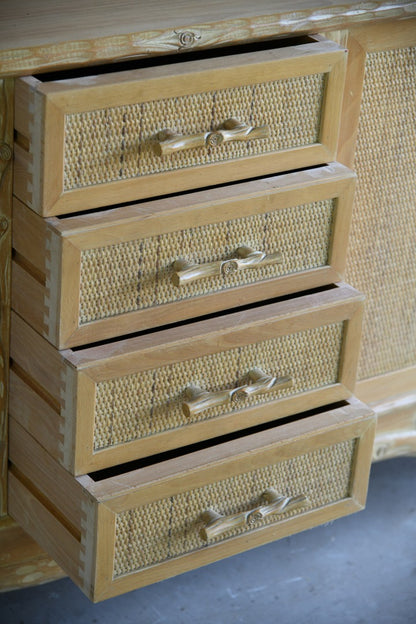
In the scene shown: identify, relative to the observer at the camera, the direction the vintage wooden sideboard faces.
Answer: facing the viewer and to the right of the viewer
